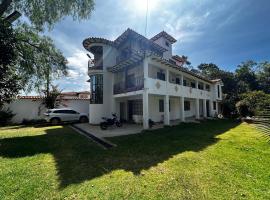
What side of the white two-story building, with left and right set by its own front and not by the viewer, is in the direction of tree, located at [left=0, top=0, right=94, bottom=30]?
right

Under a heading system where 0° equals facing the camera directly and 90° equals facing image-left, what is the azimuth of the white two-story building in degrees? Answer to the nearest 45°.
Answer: approximately 315°

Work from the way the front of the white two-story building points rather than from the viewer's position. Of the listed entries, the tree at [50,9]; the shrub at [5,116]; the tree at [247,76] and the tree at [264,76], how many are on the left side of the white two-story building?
2

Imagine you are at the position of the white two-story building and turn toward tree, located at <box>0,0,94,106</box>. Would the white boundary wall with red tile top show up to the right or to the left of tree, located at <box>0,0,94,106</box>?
right

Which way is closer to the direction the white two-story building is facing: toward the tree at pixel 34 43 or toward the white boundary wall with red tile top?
the tree

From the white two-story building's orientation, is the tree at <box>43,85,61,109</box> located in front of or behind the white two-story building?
behind

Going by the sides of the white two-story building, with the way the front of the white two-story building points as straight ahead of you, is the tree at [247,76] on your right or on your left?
on your left

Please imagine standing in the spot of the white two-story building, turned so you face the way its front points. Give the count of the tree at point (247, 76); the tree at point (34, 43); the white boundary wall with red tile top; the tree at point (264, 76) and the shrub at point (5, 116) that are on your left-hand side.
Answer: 2

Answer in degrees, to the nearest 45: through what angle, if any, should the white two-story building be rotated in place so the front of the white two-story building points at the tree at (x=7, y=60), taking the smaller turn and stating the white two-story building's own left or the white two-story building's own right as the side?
approximately 90° to the white two-story building's own right

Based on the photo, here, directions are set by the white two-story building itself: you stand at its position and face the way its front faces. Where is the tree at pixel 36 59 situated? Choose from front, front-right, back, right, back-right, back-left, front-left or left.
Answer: right

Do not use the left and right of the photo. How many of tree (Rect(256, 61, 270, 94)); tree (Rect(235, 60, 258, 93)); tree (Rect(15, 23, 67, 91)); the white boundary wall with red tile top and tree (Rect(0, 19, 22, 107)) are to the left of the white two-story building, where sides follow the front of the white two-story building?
2

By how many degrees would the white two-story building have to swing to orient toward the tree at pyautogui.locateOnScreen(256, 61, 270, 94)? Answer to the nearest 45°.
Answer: approximately 90° to its left

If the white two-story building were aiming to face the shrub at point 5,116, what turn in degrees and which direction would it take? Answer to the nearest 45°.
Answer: approximately 135° to its right

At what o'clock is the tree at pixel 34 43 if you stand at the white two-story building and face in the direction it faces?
The tree is roughly at 3 o'clock from the white two-story building.

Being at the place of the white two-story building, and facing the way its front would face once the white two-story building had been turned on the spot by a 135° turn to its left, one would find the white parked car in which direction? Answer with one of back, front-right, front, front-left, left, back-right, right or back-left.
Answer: left

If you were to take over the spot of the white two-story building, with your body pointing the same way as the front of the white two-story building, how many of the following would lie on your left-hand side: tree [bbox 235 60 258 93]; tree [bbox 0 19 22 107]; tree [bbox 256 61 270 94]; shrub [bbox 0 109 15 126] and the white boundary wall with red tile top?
2
